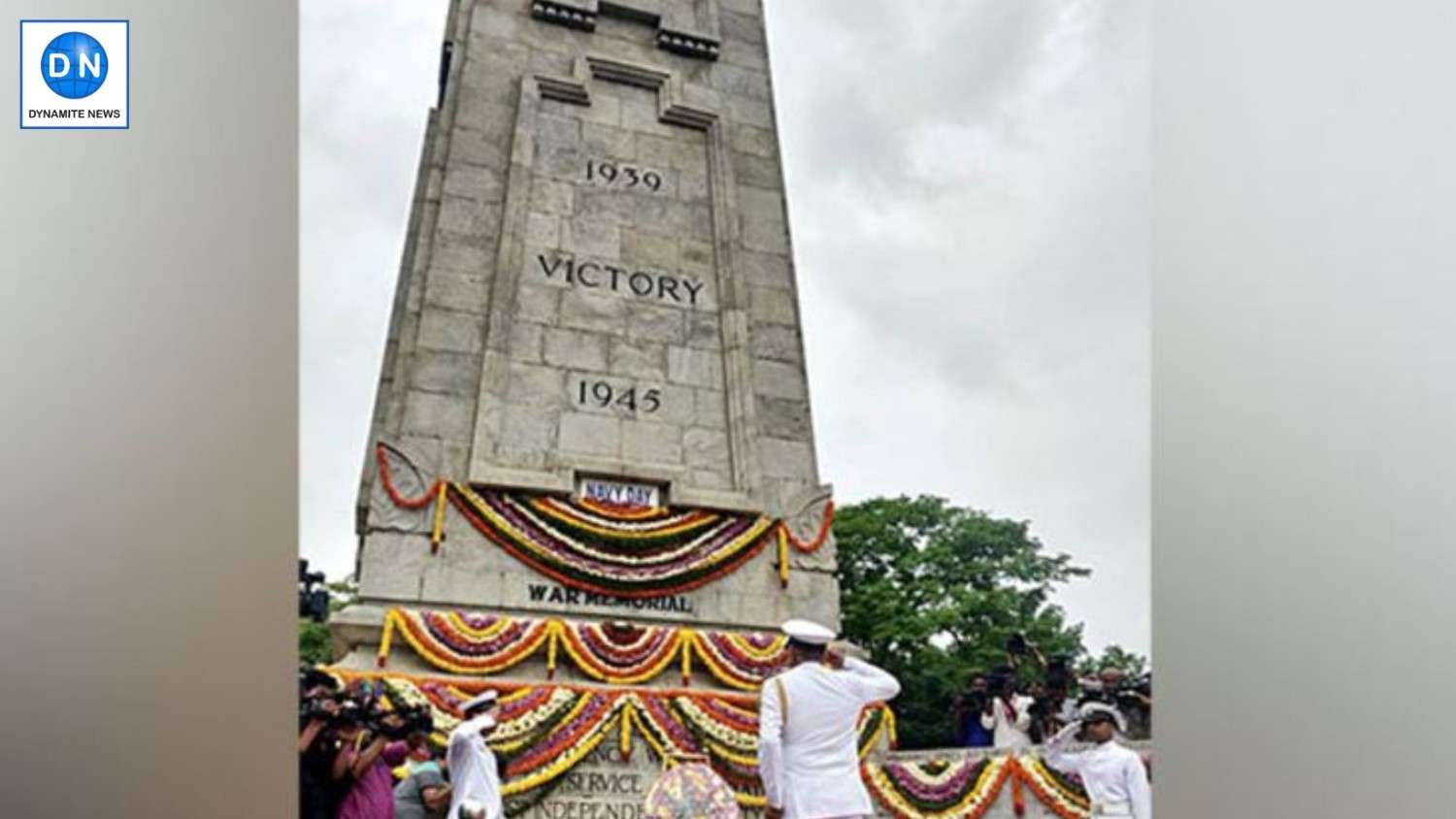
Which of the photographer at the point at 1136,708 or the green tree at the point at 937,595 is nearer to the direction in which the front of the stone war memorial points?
the photographer

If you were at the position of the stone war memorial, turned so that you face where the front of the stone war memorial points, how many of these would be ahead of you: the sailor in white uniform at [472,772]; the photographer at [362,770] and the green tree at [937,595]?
2

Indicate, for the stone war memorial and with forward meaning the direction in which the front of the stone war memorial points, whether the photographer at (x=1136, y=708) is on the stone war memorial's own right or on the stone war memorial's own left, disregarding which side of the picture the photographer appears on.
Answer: on the stone war memorial's own left

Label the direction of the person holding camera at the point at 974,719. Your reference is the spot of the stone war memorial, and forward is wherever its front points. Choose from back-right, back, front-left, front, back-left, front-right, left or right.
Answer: left

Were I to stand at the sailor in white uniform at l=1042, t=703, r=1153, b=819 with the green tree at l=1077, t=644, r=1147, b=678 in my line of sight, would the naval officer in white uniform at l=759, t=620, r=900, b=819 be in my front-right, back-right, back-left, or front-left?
back-left

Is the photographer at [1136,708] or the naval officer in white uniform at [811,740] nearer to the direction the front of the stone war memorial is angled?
the naval officer in white uniform

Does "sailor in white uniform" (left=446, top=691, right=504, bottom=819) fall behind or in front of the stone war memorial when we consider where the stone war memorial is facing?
in front

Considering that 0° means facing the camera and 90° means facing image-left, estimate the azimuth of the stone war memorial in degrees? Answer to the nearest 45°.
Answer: approximately 0°

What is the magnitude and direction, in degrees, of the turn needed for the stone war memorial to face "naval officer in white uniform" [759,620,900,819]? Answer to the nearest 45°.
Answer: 0° — it already faces them
